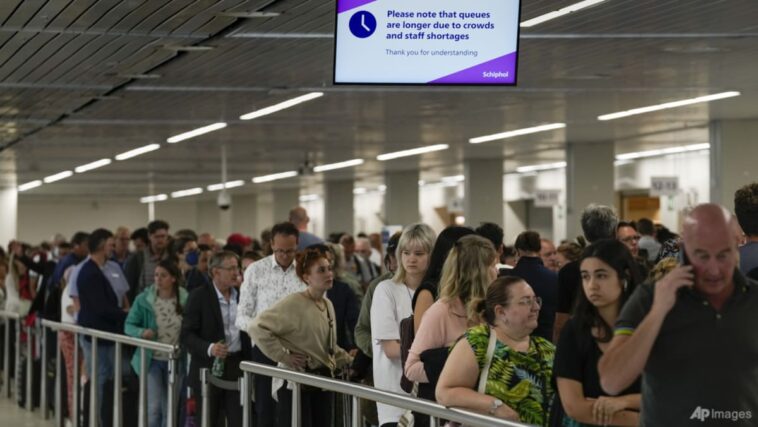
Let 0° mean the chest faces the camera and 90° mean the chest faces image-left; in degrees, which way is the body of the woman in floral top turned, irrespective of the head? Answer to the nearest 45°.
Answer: approximately 315°

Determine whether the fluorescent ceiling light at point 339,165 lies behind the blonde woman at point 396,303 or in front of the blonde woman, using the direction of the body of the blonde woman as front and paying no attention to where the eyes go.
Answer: behind

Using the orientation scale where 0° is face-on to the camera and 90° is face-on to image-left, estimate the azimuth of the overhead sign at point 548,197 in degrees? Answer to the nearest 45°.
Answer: approximately 0°

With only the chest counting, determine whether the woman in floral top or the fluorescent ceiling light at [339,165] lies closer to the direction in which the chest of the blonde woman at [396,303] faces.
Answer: the woman in floral top

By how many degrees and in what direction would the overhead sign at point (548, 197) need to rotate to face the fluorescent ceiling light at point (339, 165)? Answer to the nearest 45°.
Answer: approximately 45° to its right

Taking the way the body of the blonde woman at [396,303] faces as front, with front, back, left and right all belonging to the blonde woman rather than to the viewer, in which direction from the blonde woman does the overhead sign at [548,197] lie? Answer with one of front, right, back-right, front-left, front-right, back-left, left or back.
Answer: back-left
